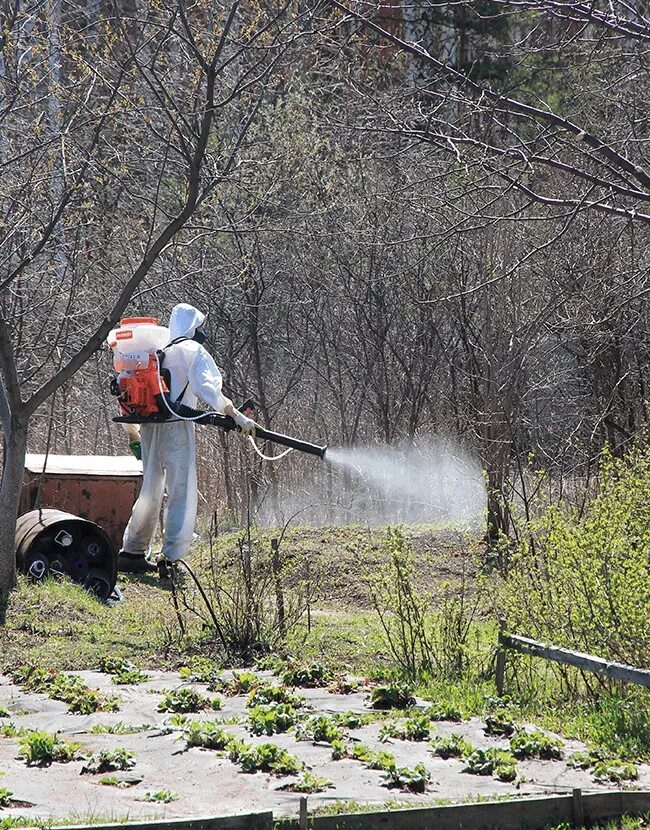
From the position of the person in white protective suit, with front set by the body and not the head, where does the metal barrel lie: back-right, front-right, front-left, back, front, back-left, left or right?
back

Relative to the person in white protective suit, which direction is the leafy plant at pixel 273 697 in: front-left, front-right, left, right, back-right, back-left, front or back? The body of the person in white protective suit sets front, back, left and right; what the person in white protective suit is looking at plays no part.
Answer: back-right

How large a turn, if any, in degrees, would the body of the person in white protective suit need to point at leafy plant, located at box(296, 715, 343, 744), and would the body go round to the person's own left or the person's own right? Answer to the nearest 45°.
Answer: approximately 135° to the person's own right

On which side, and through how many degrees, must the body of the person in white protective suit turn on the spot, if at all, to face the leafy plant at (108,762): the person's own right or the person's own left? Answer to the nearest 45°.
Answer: approximately 135° to the person's own right

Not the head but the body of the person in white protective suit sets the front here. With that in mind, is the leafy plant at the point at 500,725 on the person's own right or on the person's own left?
on the person's own right

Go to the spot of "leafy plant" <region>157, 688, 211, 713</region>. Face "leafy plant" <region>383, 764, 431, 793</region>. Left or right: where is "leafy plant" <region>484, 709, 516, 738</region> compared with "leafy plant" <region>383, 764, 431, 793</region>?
left

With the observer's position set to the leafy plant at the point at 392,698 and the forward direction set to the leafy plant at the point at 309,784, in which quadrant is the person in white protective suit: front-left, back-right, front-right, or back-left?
back-right

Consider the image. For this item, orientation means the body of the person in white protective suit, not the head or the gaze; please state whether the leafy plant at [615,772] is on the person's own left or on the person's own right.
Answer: on the person's own right

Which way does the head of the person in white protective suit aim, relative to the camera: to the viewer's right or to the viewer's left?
to the viewer's right

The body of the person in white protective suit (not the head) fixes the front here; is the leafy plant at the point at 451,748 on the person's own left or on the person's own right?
on the person's own right

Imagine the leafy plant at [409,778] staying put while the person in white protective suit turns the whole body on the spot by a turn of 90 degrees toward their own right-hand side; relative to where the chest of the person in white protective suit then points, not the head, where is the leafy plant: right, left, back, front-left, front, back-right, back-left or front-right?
front-right

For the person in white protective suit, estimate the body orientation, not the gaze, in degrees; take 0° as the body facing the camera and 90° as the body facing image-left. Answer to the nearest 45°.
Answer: approximately 225°

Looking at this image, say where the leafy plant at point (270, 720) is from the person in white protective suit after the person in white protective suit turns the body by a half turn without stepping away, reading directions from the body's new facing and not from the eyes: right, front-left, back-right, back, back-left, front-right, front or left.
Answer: front-left

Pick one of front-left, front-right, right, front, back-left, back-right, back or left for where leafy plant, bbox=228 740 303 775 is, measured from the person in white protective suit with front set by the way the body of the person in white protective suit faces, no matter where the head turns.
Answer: back-right

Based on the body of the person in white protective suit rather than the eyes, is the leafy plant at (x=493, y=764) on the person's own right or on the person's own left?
on the person's own right

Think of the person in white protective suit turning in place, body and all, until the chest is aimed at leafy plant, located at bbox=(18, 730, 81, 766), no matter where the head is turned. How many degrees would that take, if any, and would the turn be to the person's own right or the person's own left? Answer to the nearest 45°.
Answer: approximately 135° to the person's own right
